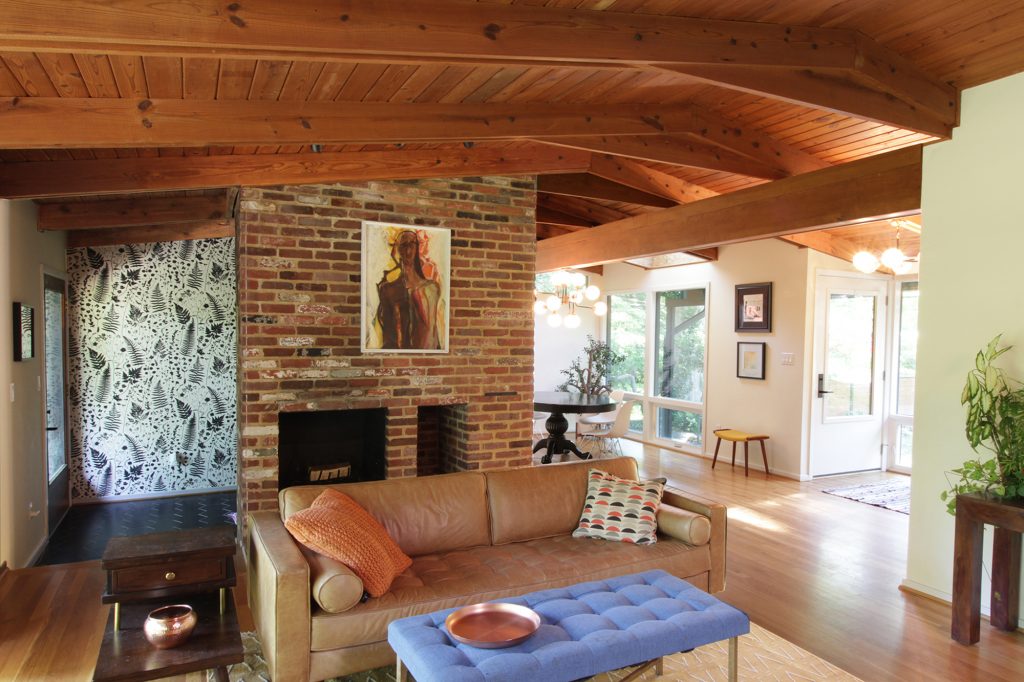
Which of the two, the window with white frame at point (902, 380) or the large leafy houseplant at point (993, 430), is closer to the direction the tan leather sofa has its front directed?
the large leafy houseplant

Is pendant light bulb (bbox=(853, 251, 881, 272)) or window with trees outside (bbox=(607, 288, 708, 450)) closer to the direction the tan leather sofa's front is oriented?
the pendant light bulb

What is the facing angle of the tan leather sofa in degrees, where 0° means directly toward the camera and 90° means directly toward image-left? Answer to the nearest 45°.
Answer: approximately 315°

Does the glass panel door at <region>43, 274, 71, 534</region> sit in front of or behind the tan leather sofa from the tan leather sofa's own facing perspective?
behind

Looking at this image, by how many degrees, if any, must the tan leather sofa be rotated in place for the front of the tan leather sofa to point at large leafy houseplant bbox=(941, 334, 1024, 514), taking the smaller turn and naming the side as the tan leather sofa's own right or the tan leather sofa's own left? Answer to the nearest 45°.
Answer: approximately 45° to the tan leather sofa's own left

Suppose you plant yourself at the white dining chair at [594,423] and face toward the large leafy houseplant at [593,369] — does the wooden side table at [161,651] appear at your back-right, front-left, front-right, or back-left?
back-left

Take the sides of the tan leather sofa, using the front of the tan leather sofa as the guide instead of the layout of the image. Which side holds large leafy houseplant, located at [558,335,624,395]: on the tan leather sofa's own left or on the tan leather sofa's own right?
on the tan leather sofa's own left

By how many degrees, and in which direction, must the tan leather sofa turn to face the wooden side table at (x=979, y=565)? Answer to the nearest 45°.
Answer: approximately 45° to its left

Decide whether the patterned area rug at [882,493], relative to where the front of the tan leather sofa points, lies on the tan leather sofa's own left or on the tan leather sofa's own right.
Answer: on the tan leather sofa's own left

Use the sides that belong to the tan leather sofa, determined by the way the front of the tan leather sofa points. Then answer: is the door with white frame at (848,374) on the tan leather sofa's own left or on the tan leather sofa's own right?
on the tan leather sofa's own left

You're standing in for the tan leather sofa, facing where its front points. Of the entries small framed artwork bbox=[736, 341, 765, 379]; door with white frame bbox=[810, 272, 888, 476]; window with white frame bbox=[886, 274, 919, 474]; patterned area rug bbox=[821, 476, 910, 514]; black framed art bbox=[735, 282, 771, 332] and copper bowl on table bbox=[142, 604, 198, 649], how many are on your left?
5
